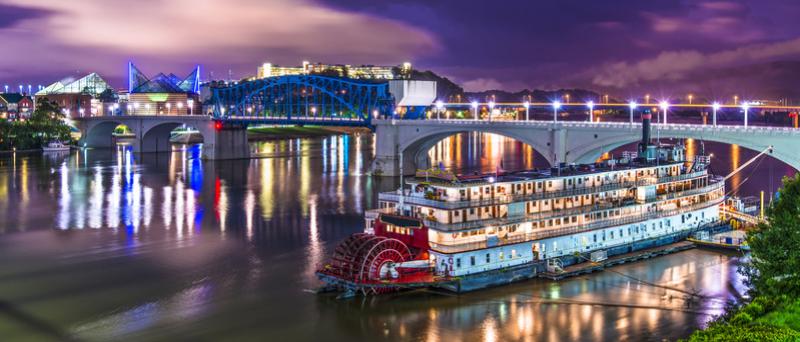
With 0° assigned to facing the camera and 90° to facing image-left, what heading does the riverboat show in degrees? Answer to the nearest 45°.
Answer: approximately 225°
